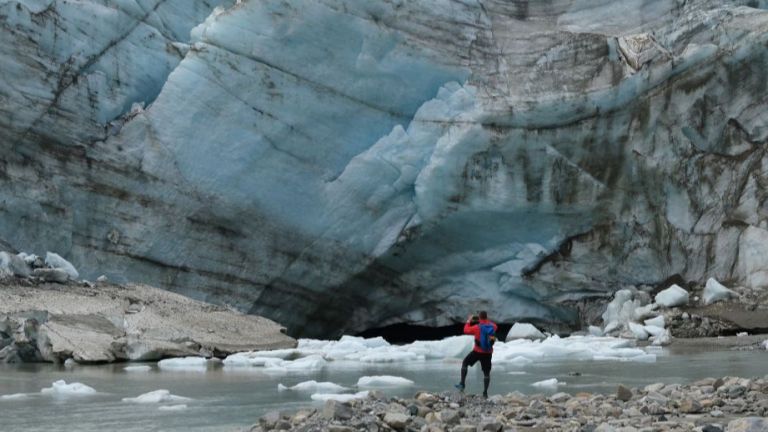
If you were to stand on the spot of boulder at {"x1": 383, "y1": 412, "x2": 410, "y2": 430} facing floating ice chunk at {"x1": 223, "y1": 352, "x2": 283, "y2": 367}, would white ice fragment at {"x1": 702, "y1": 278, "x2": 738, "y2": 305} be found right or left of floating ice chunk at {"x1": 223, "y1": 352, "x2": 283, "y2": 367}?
right

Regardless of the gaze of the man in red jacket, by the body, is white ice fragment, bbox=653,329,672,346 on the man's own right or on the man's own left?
on the man's own right

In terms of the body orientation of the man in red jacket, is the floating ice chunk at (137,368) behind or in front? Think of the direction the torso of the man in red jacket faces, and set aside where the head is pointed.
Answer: in front

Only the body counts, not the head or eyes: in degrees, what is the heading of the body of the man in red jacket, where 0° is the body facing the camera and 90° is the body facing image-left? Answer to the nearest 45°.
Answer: approximately 135°

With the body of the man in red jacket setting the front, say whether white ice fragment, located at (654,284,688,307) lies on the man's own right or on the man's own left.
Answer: on the man's own right

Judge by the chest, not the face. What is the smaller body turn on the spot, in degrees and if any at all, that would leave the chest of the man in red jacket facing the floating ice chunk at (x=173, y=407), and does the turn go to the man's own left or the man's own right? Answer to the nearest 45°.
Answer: approximately 45° to the man's own left
